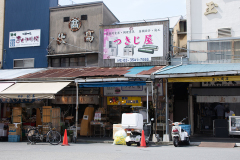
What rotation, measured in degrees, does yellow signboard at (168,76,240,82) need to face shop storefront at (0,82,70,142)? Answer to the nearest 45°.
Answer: approximately 90° to its right

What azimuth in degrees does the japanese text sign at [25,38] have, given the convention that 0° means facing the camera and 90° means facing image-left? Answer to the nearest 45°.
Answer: approximately 0°

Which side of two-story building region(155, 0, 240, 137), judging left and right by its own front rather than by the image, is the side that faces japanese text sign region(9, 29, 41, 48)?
right

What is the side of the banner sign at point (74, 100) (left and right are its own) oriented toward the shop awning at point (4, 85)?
right

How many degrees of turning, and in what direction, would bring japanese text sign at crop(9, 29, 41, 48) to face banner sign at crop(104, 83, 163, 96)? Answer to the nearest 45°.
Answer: approximately 45° to its left

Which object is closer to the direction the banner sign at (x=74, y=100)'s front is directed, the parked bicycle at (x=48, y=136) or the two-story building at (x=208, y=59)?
the parked bicycle

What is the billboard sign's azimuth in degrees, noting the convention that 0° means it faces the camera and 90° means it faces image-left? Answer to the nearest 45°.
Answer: approximately 0°
